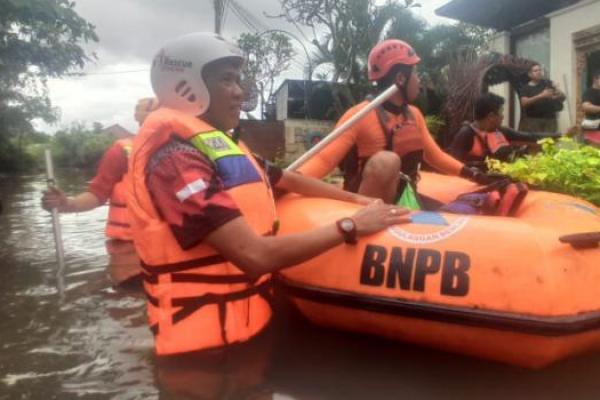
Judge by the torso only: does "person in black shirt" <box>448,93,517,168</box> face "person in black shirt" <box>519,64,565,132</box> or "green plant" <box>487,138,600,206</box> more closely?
the green plant

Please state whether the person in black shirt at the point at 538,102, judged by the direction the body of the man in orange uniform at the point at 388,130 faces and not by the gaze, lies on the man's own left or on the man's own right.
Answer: on the man's own left

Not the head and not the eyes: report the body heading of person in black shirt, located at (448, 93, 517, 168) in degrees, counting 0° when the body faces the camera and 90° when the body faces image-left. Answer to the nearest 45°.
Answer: approximately 315°

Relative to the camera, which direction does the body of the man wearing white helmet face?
to the viewer's right

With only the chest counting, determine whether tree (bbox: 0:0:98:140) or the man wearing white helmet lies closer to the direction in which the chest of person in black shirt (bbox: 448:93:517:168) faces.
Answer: the man wearing white helmet

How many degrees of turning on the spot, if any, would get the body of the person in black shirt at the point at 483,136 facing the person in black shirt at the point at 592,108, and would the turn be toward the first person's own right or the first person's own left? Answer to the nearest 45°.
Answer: approximately 90° to the first person's own left

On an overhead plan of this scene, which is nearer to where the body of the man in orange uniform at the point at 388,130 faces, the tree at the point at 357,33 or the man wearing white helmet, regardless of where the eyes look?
the man wearing white helmet

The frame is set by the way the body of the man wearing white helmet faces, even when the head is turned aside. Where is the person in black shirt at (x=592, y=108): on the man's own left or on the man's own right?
on the man's own left
